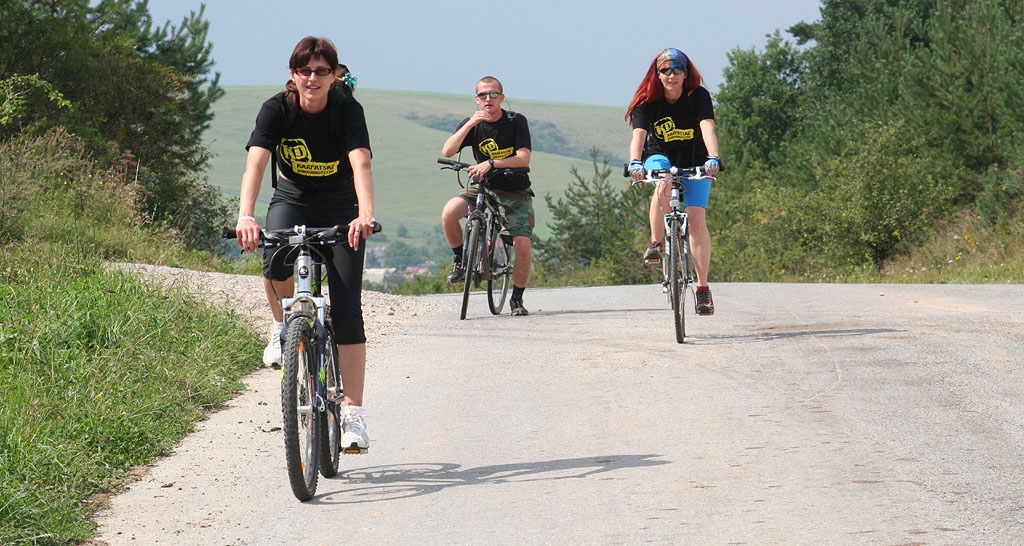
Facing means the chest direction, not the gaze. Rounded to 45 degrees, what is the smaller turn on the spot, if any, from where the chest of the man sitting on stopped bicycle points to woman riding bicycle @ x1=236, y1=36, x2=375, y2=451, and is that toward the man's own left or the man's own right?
0° — they already face them

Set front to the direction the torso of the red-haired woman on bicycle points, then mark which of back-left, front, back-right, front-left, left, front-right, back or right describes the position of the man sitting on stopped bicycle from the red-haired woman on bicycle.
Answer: back-right

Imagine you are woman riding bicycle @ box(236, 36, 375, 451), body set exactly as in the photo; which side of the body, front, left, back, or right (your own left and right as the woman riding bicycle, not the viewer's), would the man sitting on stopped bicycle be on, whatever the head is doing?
back

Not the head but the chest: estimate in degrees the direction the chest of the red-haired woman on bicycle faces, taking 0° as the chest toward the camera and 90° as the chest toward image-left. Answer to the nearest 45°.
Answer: approximately 0°

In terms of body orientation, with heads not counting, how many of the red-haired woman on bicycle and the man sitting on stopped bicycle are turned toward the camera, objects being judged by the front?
2

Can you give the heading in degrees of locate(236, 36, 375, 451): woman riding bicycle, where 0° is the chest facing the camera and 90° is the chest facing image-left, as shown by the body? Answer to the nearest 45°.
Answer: approximately 0°

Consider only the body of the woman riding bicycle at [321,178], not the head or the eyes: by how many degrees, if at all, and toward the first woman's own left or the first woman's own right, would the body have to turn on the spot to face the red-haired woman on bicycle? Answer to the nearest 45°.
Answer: approximately 135° to the first woman's own left

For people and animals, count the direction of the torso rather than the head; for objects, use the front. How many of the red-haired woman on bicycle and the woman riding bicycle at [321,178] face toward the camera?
2
